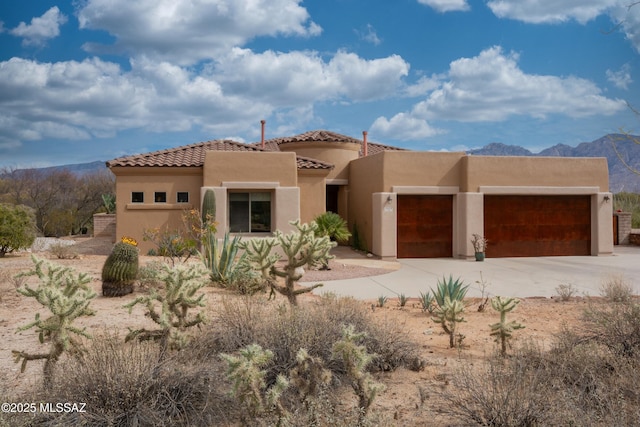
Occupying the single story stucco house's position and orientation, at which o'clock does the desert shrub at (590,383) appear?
The desert shrub is roughly at 12 o'clock from the single story stucco house.

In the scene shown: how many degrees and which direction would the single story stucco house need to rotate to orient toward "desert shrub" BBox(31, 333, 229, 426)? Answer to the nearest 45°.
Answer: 0° — it already faces it

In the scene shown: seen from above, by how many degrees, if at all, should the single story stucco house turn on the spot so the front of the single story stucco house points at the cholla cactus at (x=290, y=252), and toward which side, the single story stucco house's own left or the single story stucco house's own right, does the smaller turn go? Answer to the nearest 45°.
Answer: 0° — it already faces it

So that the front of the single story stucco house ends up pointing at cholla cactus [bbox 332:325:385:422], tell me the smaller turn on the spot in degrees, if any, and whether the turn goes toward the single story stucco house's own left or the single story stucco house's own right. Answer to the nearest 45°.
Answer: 0° — it already faces it

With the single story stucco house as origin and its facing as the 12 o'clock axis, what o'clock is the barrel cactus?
The barrel cactus is roughly at 1 o'clock from the single story stucco house.

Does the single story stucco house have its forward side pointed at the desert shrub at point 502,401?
yes

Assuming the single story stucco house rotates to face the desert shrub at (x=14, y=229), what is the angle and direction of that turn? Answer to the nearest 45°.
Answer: approximately 90° to its right

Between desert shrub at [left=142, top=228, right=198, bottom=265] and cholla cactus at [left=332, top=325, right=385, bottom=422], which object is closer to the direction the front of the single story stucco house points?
the cholla cactus

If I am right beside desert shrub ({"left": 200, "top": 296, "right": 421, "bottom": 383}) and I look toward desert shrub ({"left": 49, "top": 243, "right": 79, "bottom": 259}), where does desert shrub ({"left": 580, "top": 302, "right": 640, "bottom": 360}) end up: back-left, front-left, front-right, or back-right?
back-right

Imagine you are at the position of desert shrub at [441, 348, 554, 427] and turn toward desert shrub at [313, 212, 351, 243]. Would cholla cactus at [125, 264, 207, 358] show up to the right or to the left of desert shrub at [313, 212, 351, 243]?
left

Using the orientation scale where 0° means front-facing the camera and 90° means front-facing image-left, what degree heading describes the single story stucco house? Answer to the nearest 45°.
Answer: approximately 0°

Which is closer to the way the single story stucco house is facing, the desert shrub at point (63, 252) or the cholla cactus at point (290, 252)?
the cholla cactus

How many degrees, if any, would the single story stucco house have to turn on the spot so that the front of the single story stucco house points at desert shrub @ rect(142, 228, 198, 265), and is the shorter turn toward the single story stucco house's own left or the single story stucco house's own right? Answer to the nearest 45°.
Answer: approximately 90° to the single story stucco house's own right
